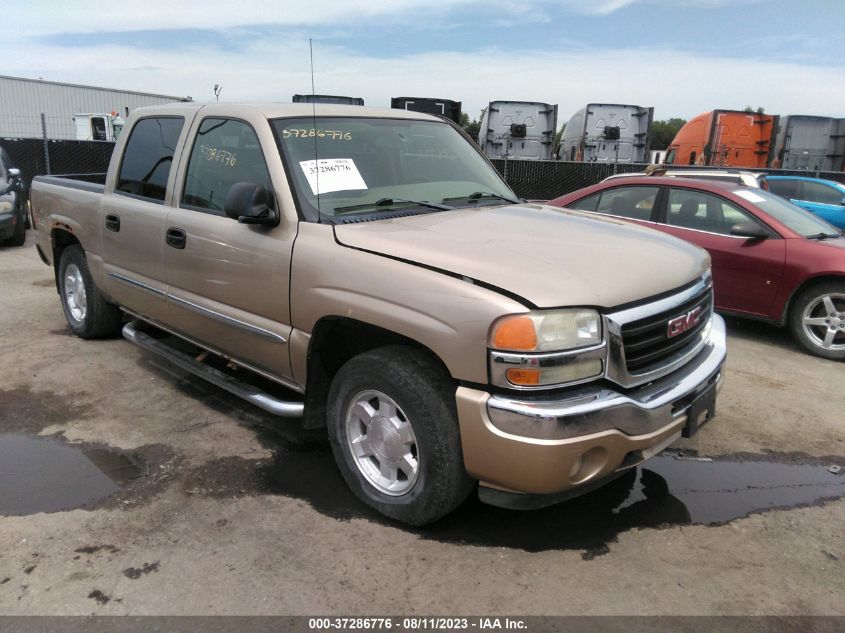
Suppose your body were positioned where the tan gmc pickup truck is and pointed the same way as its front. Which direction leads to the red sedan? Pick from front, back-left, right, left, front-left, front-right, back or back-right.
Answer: left

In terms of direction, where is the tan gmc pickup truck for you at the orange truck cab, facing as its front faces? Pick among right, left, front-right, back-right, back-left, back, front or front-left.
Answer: back-left

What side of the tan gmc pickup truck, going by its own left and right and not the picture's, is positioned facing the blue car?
left

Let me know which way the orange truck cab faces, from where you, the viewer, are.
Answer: facing away from the viewer and to the left of the viewer

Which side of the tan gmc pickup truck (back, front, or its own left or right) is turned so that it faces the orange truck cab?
left

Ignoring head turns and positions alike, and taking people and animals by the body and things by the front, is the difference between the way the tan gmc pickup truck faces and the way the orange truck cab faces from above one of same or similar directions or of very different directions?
very different directions

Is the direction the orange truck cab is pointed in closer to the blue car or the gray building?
the gray building

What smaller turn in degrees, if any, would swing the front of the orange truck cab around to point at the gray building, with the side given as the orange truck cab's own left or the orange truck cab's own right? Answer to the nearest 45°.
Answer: approximately 45° to the orange truck cab's own left

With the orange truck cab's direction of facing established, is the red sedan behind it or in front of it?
behind

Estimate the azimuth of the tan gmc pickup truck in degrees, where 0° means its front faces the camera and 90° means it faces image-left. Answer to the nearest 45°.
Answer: approximately 315°
